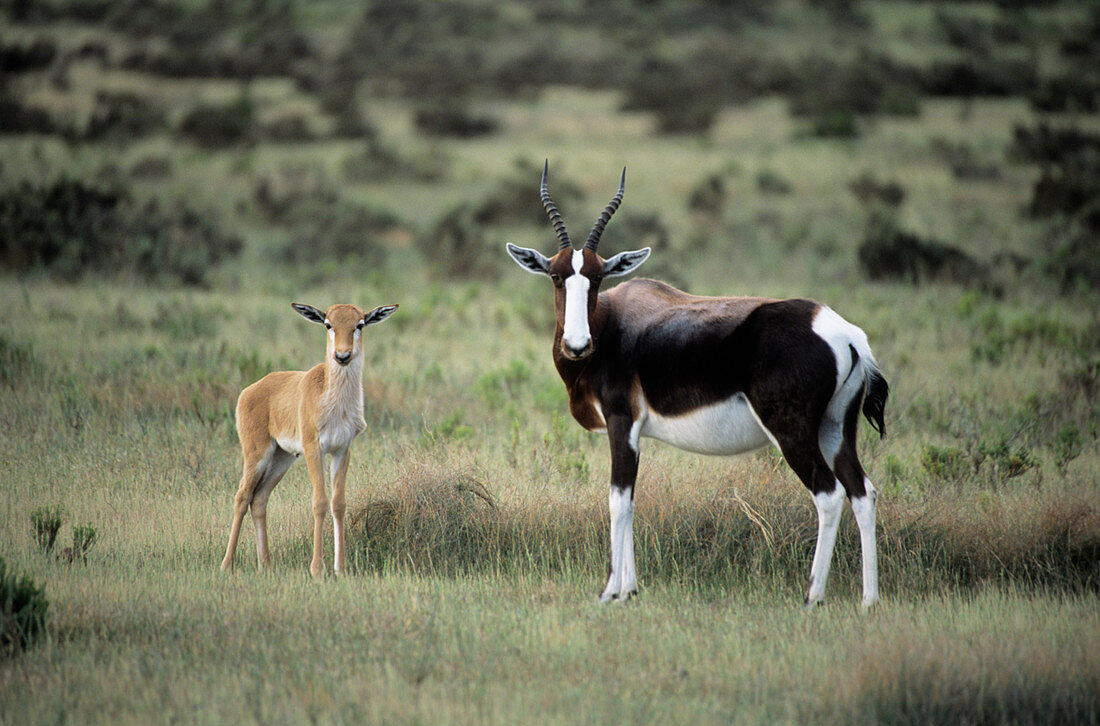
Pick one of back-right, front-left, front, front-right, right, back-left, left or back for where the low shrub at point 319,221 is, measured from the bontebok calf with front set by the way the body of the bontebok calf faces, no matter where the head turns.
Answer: back-left

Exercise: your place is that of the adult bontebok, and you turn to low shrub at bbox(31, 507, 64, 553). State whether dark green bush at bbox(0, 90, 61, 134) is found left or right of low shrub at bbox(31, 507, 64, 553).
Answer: right

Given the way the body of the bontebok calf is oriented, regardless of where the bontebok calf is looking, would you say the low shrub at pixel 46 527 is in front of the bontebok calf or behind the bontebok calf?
behind

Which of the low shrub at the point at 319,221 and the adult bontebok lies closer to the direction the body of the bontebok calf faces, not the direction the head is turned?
the adult bontebok

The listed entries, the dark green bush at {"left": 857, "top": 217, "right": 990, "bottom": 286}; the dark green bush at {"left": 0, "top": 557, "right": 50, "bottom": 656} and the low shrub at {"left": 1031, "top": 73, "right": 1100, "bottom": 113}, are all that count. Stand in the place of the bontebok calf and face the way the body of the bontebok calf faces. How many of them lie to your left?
2

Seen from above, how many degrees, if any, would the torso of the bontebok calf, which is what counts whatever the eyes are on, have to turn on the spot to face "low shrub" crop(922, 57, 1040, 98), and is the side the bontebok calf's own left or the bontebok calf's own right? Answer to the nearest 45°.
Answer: approximately 90° to the bontebok calf's own left

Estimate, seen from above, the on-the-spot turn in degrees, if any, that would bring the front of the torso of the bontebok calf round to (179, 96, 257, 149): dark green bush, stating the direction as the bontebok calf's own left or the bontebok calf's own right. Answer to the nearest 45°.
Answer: approximately 135° to the bontebok calf's own left

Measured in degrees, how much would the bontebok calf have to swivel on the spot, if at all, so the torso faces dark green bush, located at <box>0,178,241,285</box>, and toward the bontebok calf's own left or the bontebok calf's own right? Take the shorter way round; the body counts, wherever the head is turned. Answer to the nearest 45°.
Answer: approximately 135° to the bontebok calf's own left

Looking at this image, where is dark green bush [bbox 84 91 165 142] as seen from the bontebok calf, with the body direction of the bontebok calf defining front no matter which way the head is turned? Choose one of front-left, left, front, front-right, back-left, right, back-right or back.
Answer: back-left

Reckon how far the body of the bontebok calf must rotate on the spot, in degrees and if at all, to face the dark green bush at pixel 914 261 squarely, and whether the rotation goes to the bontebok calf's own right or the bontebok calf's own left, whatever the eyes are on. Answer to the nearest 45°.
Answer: approximately 90° to the bontebok calf's own left

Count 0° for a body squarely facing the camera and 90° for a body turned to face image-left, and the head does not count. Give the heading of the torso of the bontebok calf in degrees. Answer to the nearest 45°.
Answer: approximately 315°
